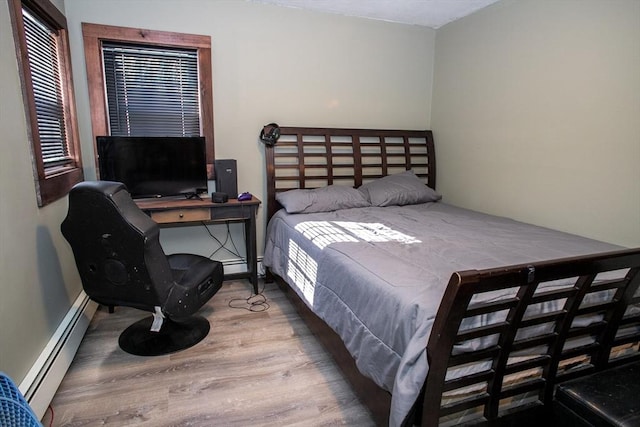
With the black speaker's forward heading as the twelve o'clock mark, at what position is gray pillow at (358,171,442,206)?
The gray pillow is roughly at 9 o'clock from the black speaker.

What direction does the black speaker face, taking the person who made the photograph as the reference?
facing the viewer

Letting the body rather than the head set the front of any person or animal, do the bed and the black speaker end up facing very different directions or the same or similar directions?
same or similar directions

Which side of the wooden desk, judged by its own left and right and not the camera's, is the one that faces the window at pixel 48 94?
right

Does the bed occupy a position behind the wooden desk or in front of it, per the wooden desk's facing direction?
in front

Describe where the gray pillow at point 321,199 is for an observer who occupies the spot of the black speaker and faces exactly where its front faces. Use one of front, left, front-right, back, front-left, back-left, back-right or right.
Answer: left

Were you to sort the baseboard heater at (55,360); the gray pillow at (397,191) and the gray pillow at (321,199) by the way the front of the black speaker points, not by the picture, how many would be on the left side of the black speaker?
2

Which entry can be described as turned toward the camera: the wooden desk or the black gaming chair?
the wooden desk

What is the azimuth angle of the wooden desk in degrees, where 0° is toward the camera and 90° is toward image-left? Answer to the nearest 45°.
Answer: approximately 0°

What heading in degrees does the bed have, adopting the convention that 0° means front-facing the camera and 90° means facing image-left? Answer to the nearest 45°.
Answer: approximately 315°

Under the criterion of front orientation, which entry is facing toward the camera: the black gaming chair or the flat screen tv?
the flat screen tv

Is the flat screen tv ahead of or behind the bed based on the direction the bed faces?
behind

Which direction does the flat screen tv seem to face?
toward the camera

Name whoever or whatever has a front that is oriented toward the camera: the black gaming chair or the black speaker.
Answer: the black speaker

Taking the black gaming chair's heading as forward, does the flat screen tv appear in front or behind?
in front

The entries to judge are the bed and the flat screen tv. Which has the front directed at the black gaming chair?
the flat screen tv
